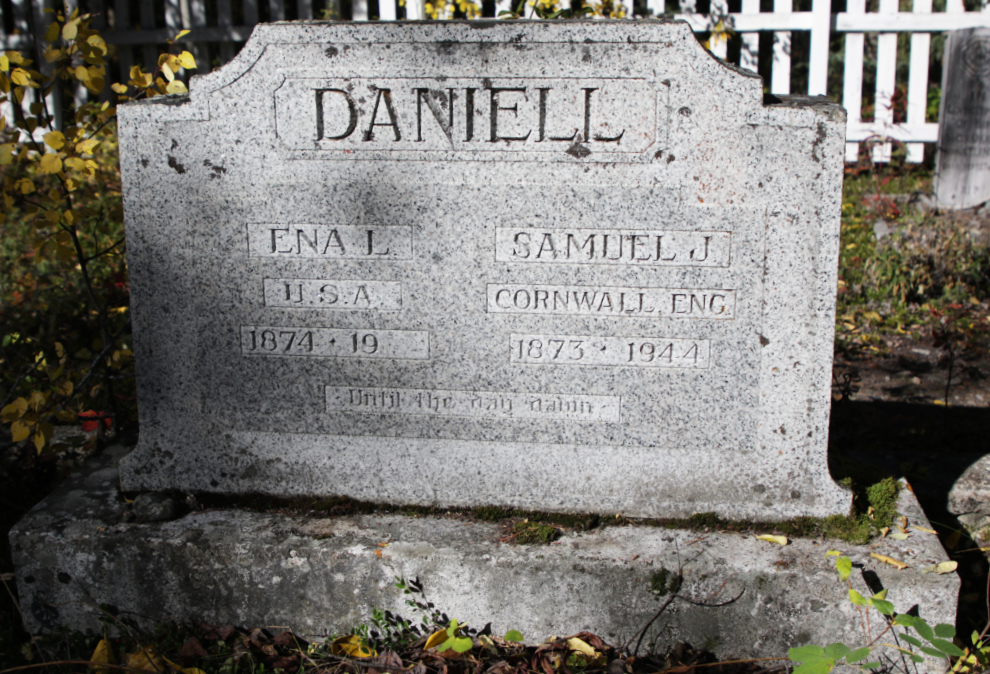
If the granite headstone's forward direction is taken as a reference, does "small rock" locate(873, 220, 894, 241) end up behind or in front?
behind

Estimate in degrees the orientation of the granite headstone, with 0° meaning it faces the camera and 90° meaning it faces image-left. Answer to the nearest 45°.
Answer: approximately 0°

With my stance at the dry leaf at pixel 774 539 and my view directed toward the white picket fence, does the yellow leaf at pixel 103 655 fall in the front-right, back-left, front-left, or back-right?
back-left
